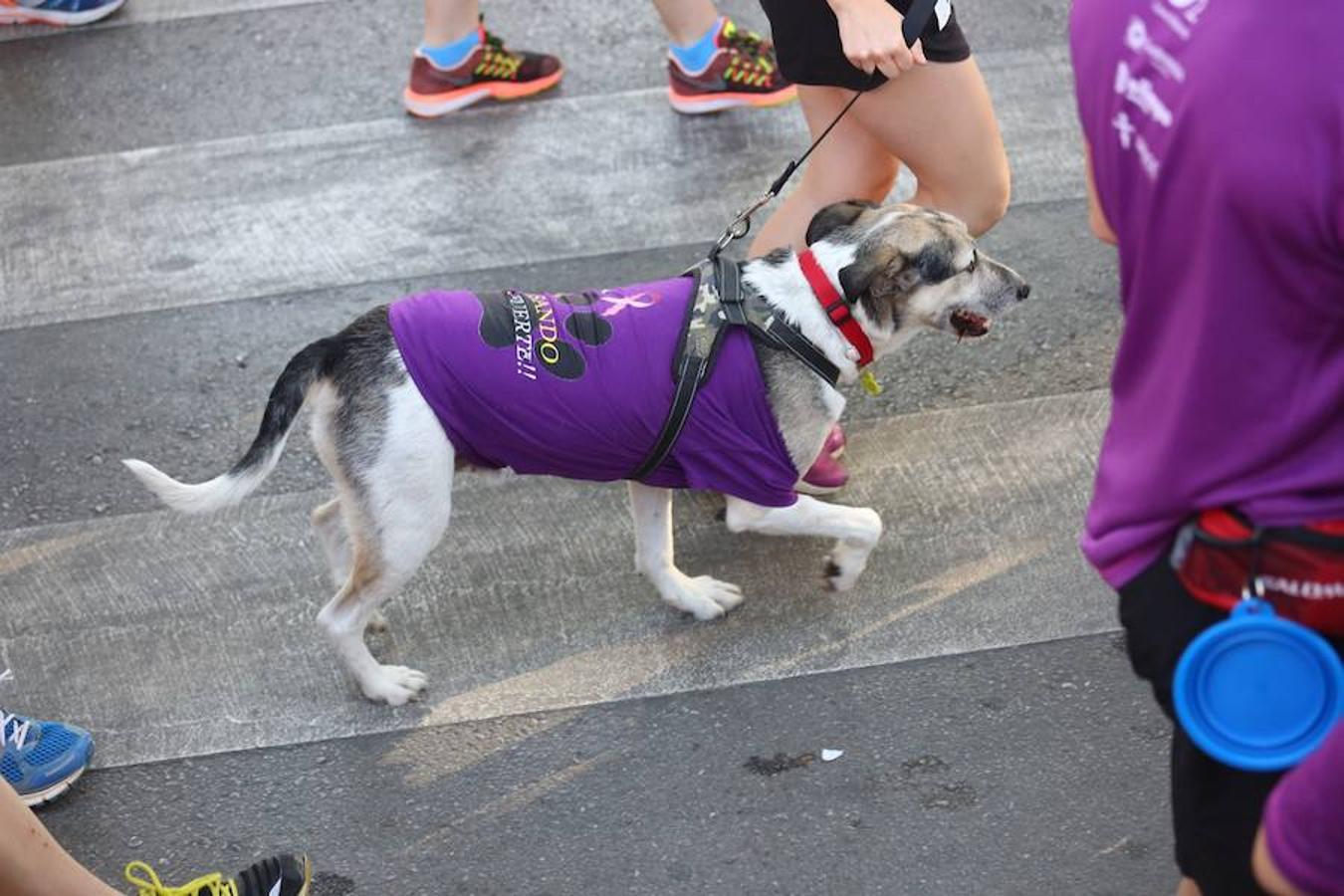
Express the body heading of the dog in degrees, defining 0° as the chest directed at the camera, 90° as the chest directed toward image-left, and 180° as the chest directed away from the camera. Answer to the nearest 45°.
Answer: approximately 270°
